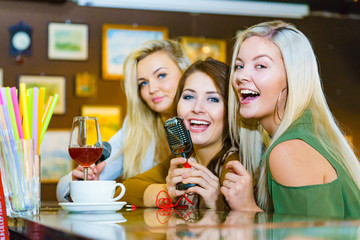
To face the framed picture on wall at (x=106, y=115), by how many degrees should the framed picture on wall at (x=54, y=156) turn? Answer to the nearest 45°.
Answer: approximately 90° to its left

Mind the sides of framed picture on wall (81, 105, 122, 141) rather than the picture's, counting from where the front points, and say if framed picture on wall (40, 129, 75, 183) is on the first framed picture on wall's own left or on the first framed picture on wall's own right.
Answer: on the first framed picture on wall's own right

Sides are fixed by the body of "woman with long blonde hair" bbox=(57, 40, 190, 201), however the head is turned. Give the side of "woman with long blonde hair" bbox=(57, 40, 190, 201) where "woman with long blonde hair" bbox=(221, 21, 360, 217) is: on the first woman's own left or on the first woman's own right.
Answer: on the first woman's own left

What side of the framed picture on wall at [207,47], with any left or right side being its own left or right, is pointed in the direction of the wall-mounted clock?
right

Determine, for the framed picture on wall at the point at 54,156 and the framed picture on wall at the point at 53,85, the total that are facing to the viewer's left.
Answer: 0

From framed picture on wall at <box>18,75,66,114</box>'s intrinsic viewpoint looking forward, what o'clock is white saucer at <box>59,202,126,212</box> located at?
The white saucer is roughly at 12 o'clock from the framed picture on wall.

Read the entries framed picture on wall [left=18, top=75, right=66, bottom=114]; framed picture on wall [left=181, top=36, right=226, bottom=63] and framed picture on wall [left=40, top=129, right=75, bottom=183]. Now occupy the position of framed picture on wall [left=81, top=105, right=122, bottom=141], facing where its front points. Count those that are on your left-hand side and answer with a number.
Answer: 1

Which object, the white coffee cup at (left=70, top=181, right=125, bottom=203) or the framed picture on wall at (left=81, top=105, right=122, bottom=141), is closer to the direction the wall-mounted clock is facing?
the white coffee cup

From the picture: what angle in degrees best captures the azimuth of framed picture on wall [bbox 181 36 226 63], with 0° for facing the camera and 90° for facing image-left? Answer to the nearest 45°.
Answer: approximately 0°
